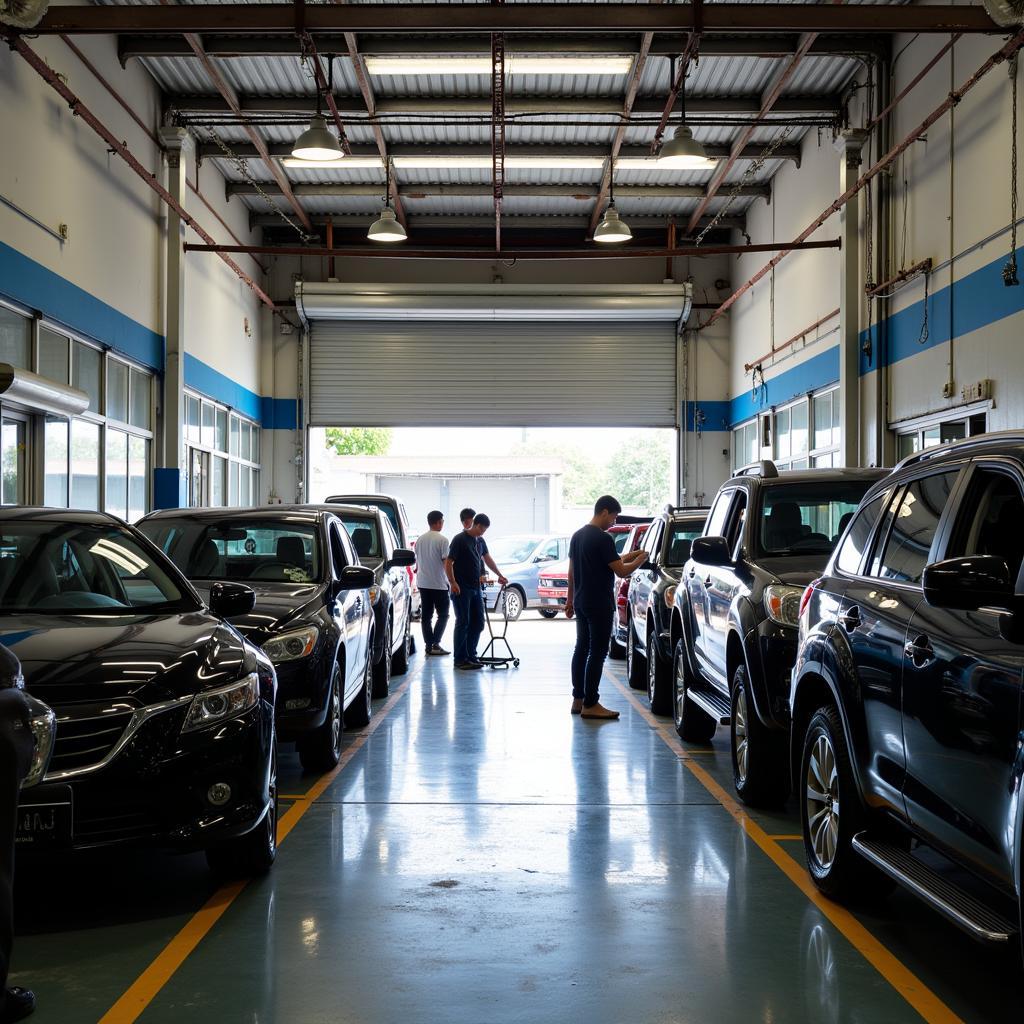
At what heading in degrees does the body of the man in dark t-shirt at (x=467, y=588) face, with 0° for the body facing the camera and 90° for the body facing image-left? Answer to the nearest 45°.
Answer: approximately 315°

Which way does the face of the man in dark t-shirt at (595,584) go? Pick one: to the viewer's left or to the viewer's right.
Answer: to the viewer's right

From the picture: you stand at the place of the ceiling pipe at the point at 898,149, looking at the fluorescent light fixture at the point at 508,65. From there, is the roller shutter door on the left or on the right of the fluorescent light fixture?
right

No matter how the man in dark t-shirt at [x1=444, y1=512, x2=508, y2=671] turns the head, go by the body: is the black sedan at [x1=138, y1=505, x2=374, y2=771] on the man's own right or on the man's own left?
on the man's own right
